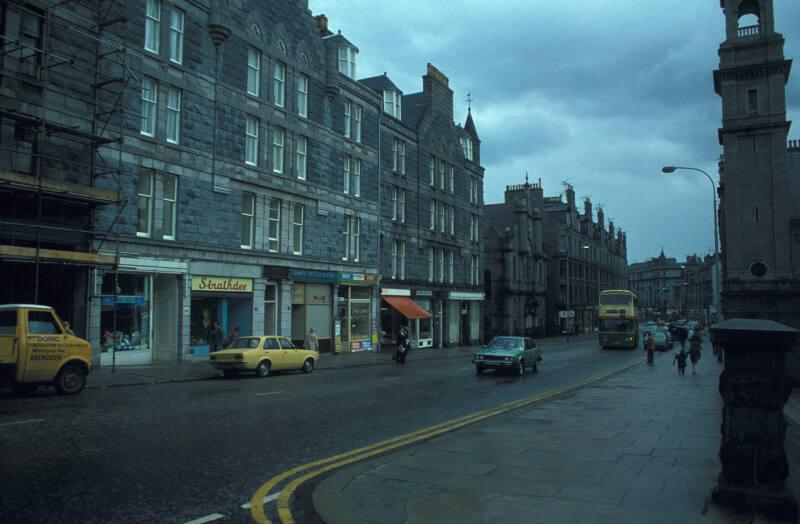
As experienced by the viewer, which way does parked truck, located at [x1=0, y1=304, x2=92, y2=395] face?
facing to the right of the viewer

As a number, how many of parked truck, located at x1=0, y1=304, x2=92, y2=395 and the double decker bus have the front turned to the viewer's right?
1

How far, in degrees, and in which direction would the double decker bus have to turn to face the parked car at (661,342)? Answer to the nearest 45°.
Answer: approximately 90° to its left

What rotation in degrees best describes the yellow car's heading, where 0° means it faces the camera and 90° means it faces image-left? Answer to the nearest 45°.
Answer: approximately 225°

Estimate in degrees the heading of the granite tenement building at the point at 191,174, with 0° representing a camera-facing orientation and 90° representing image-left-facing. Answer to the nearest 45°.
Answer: approximately 315°

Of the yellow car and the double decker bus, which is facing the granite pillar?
the double decker bus

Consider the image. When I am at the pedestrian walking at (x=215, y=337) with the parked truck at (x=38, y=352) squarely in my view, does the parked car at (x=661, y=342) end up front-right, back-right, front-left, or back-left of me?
back-left

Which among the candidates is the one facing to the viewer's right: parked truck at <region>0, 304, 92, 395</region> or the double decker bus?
the parked truck

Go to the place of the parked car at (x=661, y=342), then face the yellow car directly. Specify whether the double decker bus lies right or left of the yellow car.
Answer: right
